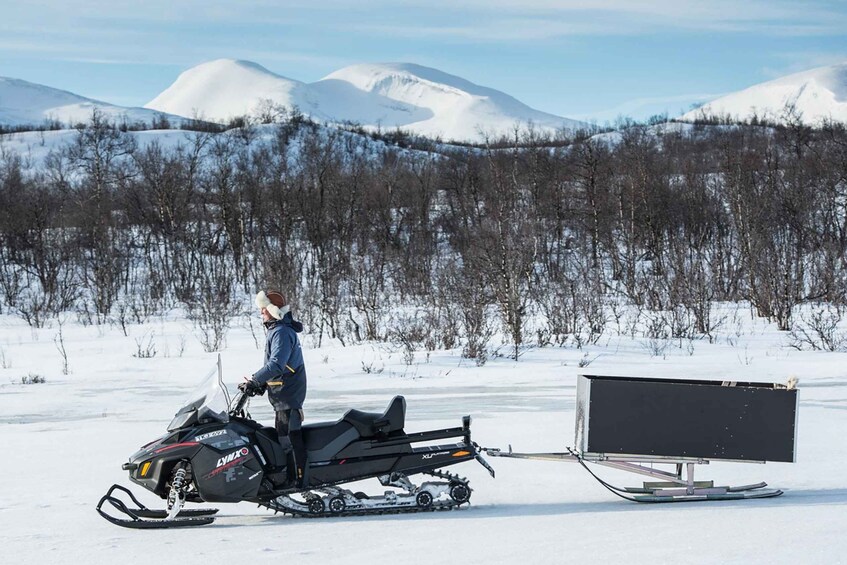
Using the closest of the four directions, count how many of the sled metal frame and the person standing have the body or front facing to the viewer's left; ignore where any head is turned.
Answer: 2

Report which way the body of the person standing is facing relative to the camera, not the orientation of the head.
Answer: to the viewer's left

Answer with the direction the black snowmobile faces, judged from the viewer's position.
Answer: facing to the left of the viewer

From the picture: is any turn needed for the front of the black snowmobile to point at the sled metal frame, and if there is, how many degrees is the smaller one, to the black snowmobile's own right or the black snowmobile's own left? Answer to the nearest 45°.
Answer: approximately 180°

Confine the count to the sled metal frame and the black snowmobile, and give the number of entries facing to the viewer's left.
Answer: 2

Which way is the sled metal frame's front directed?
to the viewer's left

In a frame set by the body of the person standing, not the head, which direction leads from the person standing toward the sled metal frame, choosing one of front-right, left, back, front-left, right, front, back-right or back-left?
back
